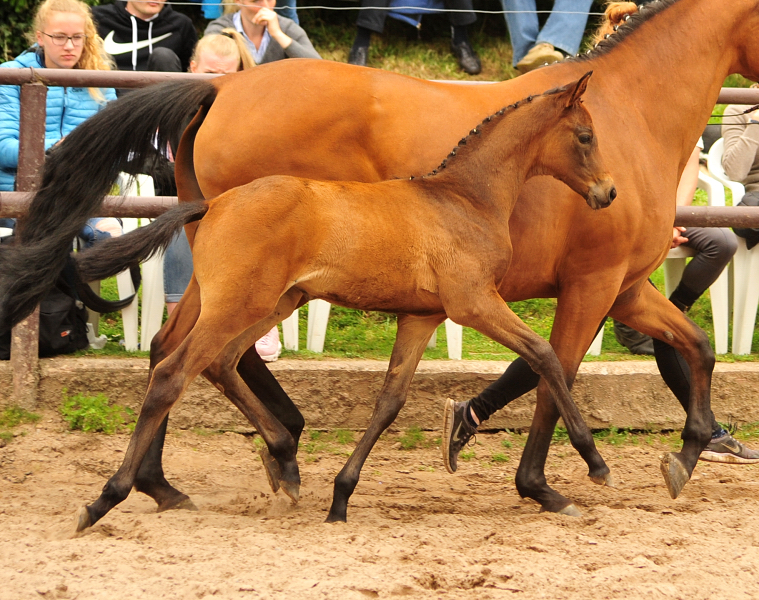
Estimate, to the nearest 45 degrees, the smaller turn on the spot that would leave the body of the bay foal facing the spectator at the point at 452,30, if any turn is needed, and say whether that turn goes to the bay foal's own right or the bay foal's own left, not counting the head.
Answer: approximately 90° to the bay foal's own left

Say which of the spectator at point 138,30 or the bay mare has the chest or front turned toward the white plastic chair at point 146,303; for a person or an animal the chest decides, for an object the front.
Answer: the spectator

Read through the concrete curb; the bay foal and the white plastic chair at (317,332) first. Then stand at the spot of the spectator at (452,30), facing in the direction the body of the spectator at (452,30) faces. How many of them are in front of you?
3

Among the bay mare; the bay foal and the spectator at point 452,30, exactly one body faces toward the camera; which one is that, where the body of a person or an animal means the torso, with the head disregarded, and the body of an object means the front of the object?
the spectator

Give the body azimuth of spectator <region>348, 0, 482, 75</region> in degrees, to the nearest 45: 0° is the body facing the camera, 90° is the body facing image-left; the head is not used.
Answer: approximately 0°

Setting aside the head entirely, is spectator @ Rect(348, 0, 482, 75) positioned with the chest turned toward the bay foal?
yes

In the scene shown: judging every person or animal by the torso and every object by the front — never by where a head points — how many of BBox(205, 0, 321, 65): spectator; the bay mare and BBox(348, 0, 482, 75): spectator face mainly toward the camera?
2

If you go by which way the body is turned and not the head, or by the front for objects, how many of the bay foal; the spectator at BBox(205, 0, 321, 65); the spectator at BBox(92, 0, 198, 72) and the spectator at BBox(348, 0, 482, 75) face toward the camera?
3

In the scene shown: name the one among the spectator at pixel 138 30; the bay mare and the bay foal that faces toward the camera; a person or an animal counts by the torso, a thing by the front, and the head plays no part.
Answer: the spectator

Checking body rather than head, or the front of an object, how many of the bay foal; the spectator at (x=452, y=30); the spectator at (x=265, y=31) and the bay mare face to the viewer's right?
2

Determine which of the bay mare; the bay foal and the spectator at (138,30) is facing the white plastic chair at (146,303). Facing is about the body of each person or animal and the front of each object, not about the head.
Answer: the spectator

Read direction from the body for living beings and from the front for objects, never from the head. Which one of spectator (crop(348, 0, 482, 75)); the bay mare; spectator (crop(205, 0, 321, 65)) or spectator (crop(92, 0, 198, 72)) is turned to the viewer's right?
the bay mare

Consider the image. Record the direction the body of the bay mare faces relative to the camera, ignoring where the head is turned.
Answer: to the viewer's right
